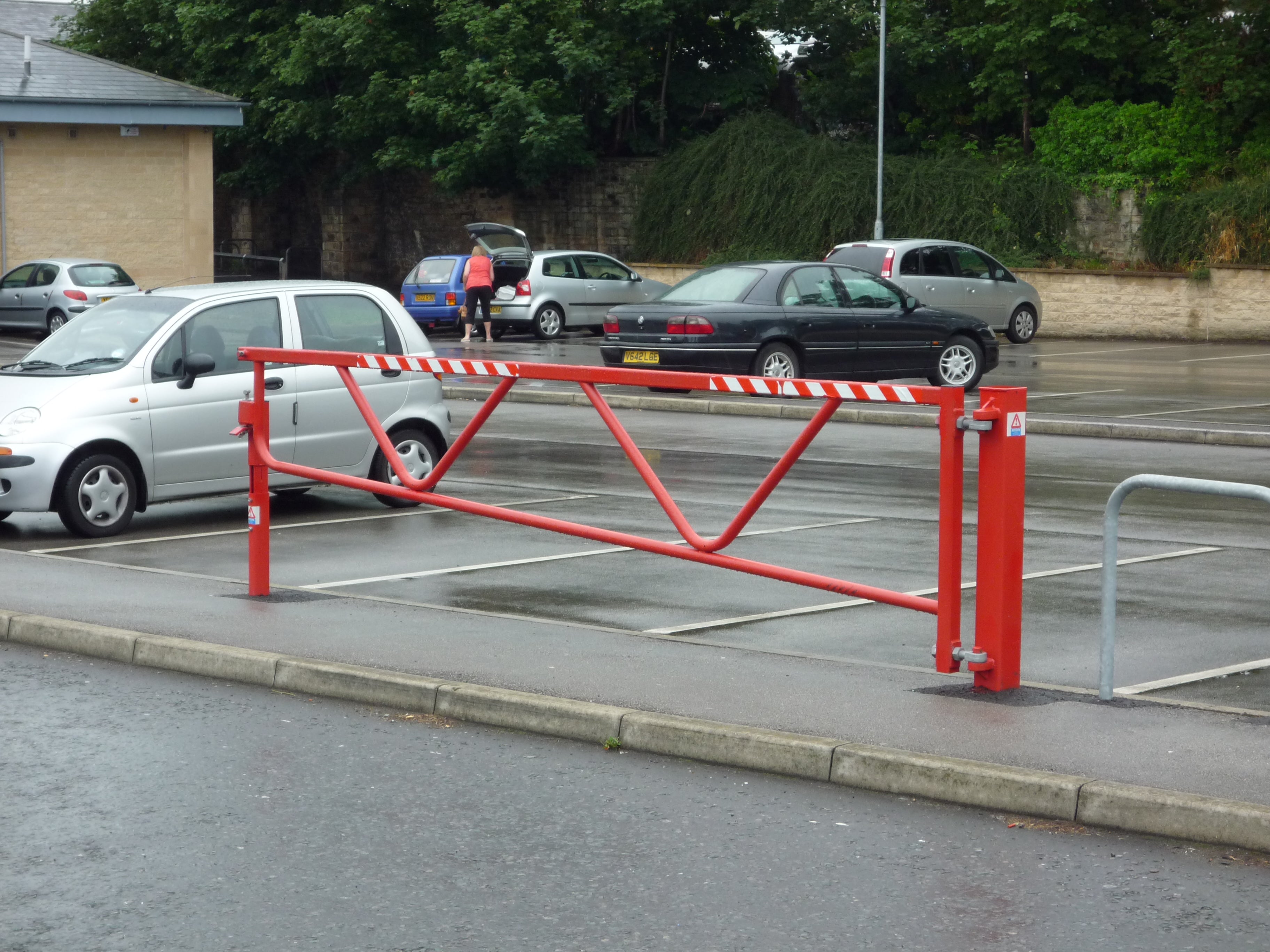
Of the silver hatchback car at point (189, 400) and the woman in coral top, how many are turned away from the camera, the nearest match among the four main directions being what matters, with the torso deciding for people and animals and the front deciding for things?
1

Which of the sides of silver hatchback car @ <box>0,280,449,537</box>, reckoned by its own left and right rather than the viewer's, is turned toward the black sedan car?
back

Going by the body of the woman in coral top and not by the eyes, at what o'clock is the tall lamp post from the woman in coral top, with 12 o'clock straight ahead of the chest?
The tall lamp post is roughly at 2 o'clock from the woman in coral top.

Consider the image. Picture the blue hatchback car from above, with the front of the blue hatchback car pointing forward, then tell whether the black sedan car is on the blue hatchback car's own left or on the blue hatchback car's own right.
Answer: on the blue hatchback car's own right

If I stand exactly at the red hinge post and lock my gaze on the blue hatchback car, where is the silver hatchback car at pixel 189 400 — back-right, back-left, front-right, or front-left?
front-left

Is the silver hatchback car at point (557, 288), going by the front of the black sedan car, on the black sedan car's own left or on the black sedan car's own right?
on the black sedan car's own left

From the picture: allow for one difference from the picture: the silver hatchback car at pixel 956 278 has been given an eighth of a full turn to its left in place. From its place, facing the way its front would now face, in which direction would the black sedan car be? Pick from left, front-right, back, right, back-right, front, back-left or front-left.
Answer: back

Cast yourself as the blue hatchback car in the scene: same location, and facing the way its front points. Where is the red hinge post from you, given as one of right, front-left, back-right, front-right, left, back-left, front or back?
back-right

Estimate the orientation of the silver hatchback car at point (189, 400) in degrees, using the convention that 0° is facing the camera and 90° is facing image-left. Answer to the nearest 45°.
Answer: approximately 45°

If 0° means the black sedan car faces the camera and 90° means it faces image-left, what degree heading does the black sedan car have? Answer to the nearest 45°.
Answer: approximately 225°

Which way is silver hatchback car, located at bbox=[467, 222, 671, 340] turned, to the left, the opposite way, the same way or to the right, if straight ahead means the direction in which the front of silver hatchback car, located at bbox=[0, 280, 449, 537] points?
the opposite way

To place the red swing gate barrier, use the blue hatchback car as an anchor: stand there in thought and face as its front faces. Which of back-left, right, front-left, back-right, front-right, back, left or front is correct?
back-right

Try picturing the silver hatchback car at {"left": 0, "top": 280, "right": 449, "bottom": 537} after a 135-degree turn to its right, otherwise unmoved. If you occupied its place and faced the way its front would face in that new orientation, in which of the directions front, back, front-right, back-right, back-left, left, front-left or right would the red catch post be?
back

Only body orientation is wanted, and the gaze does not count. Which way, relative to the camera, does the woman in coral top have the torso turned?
away from the camera

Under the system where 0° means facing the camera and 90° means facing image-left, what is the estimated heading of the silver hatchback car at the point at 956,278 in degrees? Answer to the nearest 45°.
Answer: approximately 225°

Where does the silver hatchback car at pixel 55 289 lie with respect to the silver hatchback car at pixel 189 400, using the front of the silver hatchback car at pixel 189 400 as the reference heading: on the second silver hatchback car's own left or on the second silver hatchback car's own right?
on the second silver hatchback car's own right

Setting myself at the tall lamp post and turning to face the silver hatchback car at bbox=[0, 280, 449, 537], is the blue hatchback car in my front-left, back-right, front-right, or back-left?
front-right

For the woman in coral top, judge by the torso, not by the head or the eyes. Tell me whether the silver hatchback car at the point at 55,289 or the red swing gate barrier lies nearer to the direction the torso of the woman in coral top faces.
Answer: the silver hatchback car
